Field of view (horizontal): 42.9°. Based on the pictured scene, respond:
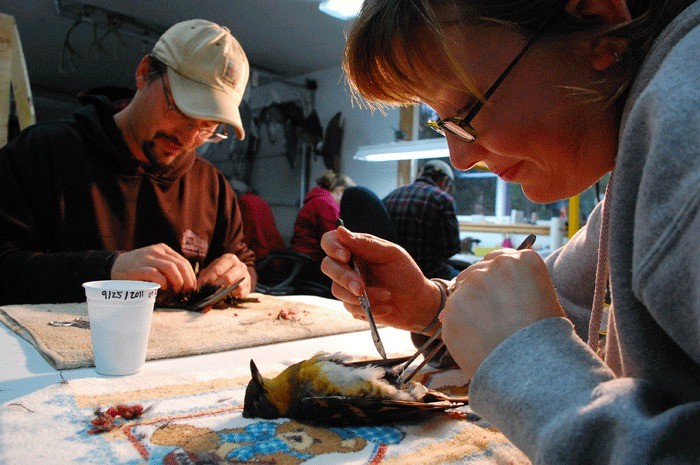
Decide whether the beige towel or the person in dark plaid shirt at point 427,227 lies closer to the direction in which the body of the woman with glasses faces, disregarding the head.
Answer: the beige towel

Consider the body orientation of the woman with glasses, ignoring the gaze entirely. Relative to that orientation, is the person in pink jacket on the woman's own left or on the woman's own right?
on the woman's own right

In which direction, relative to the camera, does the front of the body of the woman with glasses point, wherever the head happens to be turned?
to the viewer's left

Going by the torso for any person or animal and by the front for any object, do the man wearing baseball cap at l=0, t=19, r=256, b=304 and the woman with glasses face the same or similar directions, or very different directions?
very different directions

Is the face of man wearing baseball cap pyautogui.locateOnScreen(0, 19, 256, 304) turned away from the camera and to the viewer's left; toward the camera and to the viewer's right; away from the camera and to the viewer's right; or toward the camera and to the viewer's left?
toward the camera and to the viewer's right

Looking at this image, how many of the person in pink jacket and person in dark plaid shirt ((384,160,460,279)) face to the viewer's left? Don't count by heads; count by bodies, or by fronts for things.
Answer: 0

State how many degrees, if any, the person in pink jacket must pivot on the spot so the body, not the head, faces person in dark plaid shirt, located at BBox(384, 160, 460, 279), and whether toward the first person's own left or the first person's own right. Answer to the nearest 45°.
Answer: approximately 45° to the first person's own right

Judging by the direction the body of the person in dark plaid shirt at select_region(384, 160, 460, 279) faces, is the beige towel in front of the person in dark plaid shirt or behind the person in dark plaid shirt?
behind

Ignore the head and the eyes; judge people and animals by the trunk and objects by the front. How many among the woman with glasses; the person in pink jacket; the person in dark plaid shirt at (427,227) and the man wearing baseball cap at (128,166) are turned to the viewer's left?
1

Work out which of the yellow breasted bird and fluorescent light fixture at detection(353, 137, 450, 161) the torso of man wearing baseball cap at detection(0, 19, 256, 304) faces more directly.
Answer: the yellow breasted bird

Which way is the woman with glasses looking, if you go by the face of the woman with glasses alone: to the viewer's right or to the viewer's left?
to the viewer's left

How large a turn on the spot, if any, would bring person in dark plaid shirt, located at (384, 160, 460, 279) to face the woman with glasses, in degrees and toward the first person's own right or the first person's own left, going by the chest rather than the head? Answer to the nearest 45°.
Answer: approximately 135° to the first person's own right
